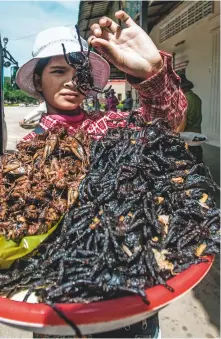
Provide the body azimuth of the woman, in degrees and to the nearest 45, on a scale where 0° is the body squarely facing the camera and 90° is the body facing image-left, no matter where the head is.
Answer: approximately 0°

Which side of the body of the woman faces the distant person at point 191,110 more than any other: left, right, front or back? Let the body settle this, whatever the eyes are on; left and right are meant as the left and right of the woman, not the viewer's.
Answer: back

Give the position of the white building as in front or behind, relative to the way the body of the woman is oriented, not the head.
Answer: behind
